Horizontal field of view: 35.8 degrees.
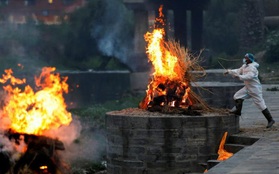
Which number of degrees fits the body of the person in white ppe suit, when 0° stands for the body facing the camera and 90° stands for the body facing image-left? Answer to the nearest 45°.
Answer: approximately 90°

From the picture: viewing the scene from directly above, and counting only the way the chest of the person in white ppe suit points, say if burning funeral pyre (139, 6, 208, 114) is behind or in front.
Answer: in front

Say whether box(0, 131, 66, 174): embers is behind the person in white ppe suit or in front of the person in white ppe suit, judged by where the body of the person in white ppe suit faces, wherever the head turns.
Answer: in front
